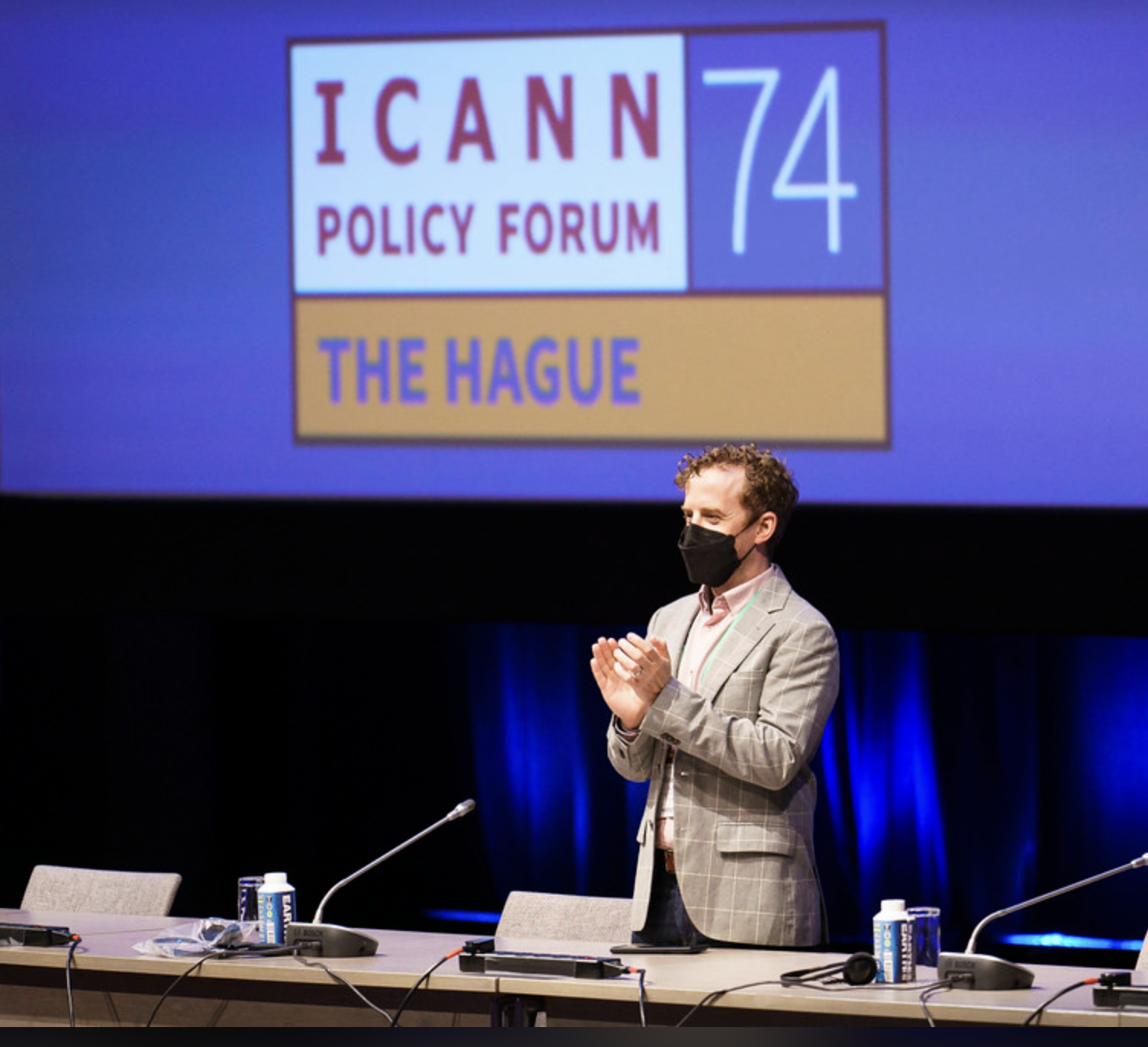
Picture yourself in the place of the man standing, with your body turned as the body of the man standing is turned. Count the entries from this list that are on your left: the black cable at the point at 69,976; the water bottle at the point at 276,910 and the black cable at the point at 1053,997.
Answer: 1

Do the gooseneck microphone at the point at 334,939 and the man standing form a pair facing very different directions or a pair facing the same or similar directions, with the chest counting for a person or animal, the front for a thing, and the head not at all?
very different directions

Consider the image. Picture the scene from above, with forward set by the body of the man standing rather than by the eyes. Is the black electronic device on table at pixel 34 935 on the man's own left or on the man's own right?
on the man's own right

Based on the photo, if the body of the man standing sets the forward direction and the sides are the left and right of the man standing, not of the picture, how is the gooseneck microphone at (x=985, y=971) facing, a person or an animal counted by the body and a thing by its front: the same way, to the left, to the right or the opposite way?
the opposite way

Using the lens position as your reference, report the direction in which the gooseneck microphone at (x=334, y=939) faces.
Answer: facing away from the viewer and to the right of the viewer

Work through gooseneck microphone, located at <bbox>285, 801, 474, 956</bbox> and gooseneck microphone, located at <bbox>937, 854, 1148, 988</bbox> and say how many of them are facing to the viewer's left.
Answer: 0

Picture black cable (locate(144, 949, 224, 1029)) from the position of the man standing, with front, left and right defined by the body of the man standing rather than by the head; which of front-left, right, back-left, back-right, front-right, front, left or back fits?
front-right

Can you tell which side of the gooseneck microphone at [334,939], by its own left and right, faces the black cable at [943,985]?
right

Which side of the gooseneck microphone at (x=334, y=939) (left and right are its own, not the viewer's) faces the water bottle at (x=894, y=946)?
right

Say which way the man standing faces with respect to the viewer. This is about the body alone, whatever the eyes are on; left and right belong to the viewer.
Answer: facing the viewer and to the left of the viewer

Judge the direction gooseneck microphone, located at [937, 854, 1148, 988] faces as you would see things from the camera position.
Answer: facing away from the viewer and to the right of the viewer

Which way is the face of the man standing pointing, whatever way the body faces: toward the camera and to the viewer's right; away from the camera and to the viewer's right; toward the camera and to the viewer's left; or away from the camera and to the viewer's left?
toward the camera and to the viewer's left
